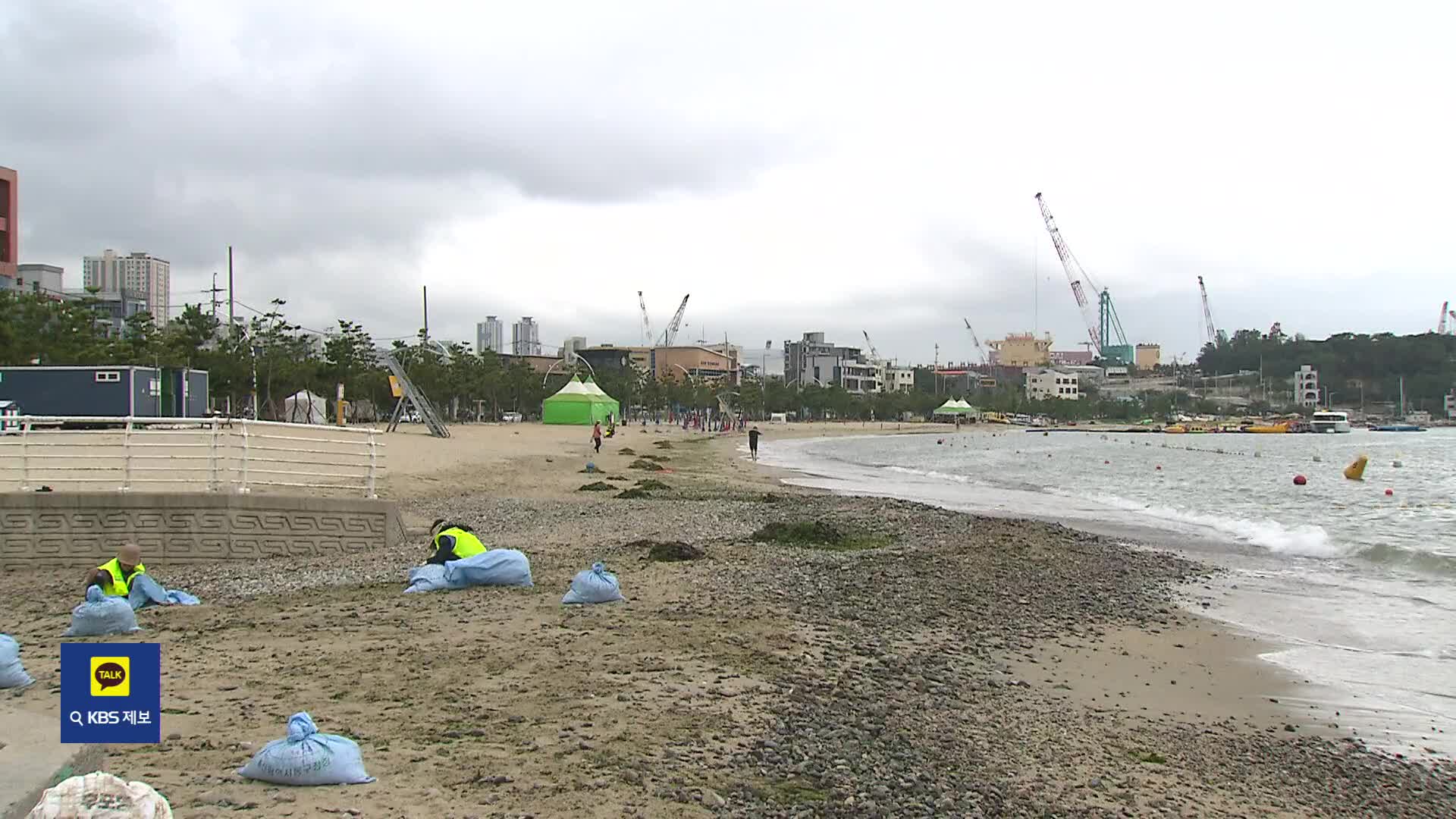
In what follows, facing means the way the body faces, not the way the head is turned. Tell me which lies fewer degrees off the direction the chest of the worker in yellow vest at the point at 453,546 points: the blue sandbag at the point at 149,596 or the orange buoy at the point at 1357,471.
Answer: the blue sandbag

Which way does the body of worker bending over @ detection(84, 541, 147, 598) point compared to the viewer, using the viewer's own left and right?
facing the viewer and to the right of the viewer

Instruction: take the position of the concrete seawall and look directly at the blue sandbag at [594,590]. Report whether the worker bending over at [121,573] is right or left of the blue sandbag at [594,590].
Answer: right

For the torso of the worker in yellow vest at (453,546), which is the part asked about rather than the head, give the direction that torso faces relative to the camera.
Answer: to the viewer's left

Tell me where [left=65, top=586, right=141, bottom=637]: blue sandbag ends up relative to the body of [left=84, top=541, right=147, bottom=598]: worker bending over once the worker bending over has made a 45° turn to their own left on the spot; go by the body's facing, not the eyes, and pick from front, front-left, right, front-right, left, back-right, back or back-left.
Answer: right

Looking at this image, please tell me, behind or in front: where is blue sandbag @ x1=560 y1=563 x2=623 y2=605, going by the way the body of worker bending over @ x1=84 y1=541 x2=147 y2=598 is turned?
in front

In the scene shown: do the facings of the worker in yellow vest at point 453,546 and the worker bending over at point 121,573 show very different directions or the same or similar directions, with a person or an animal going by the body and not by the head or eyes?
very different directions

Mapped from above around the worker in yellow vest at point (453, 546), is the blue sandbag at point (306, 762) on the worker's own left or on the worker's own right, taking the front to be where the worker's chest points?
on the worker's own left

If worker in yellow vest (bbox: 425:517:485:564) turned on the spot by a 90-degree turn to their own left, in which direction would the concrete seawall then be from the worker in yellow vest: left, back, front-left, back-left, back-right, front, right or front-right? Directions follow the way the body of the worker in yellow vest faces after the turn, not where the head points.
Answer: back-right

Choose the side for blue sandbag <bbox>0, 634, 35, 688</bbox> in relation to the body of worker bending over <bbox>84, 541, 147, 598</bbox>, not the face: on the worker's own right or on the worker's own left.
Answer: on the worker's own right

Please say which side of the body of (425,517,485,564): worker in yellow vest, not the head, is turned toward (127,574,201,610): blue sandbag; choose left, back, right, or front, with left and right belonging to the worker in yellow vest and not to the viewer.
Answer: front

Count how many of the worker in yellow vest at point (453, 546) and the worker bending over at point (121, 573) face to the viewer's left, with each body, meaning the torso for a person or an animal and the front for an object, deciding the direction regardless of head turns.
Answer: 1
